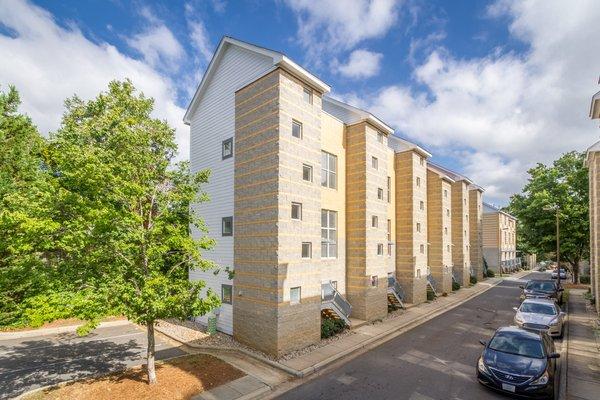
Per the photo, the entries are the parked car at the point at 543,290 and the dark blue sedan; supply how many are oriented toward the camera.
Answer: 2

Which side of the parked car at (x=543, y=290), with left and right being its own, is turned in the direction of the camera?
front

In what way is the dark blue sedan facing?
toward the camera

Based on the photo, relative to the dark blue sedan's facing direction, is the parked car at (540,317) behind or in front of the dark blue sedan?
behind

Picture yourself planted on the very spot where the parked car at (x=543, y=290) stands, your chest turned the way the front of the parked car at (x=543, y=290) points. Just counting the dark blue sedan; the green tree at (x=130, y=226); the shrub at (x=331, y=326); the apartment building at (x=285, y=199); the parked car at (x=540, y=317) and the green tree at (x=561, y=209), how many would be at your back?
1

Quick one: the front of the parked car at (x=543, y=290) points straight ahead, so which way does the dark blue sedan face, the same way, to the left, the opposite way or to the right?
the same way

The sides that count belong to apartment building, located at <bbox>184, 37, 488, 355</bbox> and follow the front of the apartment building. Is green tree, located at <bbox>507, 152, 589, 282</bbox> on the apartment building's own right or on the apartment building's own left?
on the apartment building's own left

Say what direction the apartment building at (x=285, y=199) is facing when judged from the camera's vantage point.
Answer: facing the viewer and to the right of the viewer

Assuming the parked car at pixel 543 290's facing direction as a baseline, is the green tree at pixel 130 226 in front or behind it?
in front

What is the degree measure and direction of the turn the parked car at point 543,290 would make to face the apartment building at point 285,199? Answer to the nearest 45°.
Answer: approximately 45° to its right

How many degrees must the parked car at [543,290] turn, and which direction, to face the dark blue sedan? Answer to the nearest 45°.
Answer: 0° — it already faces it
